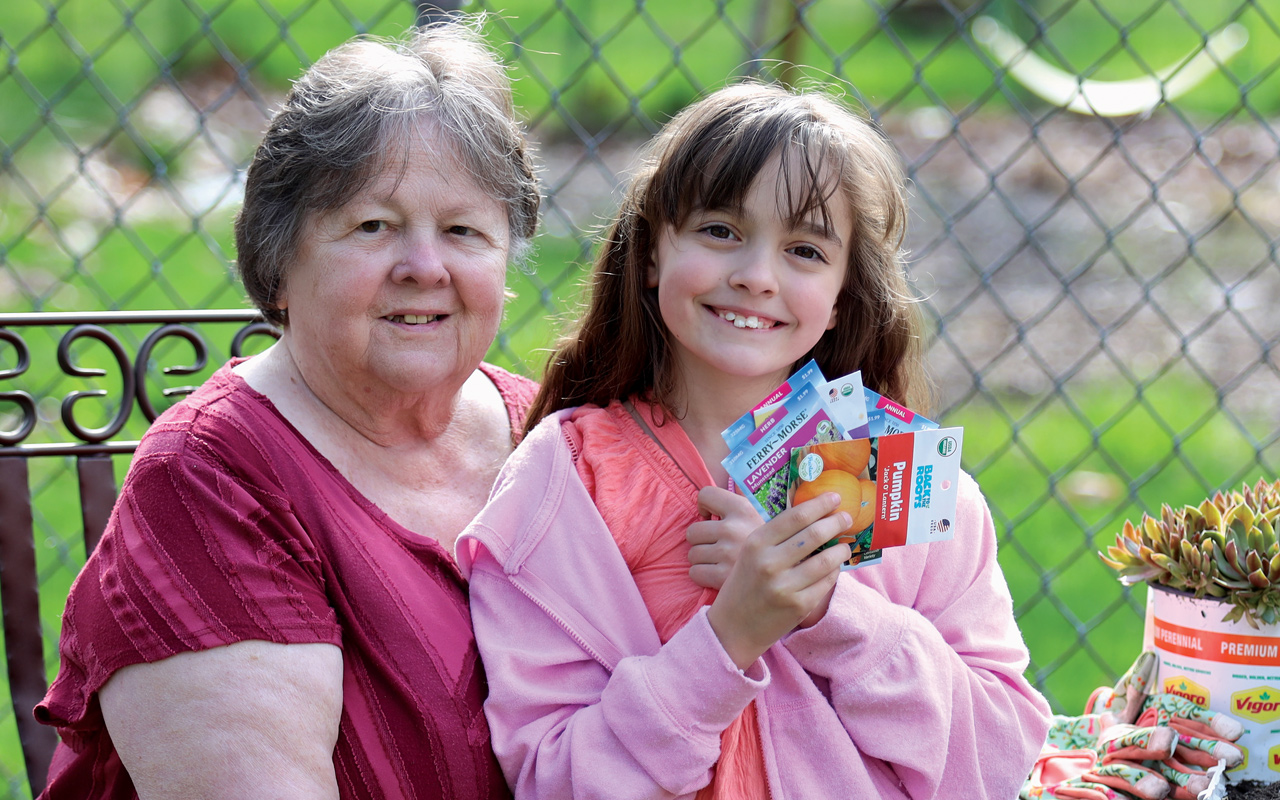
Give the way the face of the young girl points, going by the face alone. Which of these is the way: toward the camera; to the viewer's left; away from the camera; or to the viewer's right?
toward the camera

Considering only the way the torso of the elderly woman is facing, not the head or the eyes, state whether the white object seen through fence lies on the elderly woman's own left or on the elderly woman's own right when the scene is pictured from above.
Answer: on the elderly woman's own left

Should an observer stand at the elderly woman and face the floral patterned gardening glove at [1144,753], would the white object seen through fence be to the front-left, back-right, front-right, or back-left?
front-left

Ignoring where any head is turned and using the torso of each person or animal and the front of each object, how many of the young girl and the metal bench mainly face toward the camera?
2

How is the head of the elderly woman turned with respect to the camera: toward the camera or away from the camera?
toward the camera

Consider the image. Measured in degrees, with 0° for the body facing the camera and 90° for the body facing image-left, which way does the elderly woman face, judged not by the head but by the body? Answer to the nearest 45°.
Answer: approximately 315°

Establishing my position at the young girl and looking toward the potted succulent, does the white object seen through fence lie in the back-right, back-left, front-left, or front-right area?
front-left

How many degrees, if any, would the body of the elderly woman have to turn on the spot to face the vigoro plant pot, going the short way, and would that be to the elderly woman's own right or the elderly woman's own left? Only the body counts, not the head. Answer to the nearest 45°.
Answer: approximately 45° to the elderly woman's own left

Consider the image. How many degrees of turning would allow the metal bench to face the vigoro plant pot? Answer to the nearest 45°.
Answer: approximately 45° to its left

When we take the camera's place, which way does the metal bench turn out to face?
facing the viewer

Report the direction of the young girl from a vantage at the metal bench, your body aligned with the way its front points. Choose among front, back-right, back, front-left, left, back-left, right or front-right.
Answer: front-left
